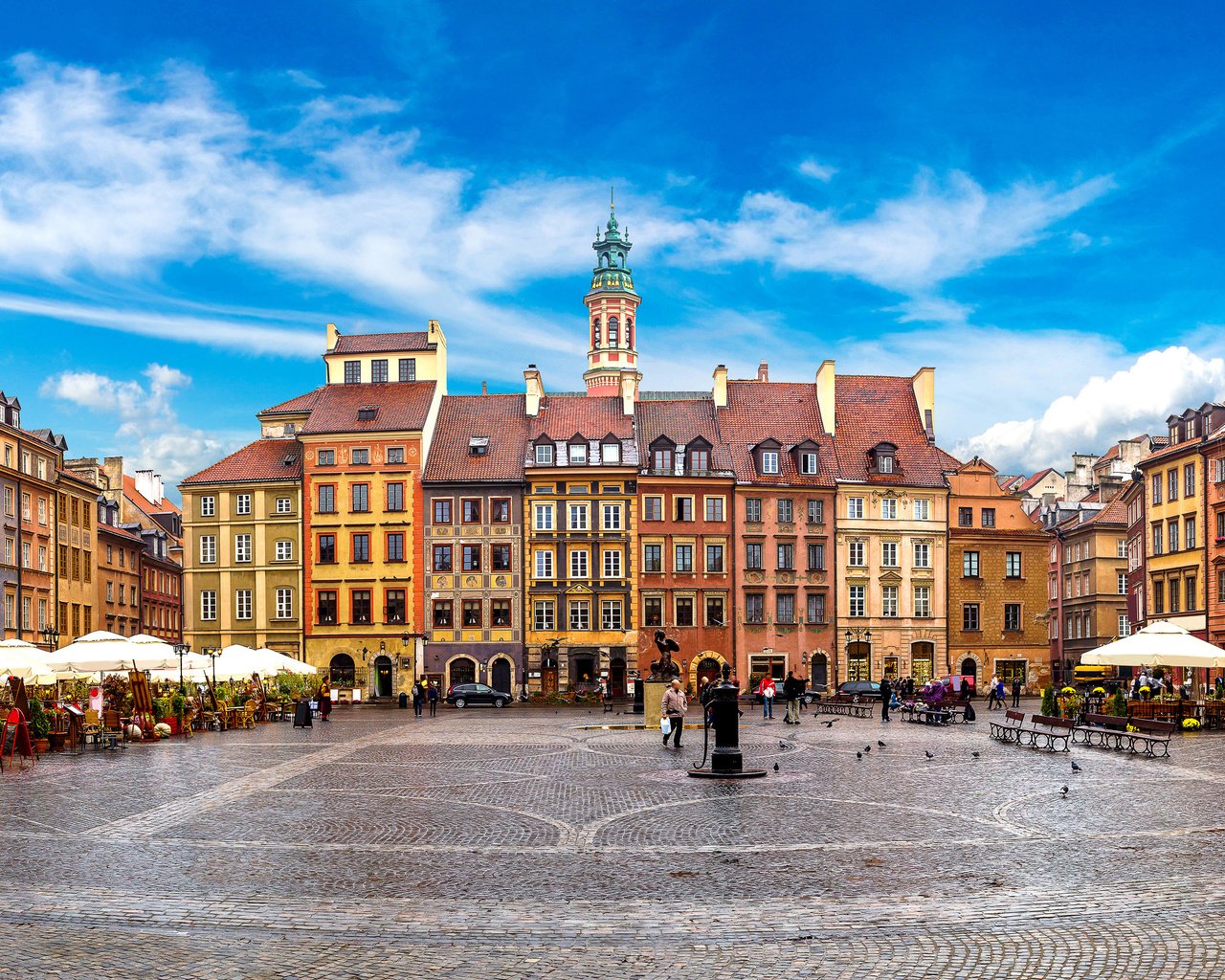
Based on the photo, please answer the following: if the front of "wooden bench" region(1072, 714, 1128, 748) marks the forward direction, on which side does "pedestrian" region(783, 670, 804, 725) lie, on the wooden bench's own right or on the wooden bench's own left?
on the wooden bench's own right

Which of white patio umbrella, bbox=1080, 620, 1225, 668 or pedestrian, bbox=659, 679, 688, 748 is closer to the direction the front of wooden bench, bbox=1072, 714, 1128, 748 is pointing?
the pedestrian

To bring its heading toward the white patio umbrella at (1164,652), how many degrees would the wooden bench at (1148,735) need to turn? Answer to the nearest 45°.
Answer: approximately 135° to its right

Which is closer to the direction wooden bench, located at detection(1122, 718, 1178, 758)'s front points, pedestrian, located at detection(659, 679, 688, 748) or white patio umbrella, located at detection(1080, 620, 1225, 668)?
the pedestrian

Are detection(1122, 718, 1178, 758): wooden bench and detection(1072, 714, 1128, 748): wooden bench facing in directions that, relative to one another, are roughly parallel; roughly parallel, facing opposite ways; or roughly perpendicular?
roughly parallel

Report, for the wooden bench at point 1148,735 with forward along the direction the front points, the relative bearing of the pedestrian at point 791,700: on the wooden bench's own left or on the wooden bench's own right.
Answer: on the wooden bench's own right

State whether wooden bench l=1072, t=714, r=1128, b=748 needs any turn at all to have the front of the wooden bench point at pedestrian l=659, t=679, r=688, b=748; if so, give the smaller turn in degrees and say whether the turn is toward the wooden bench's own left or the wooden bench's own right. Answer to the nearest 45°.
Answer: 0° — it already faces them

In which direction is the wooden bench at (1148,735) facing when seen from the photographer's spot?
facing the viewer and to the left of the viewer
